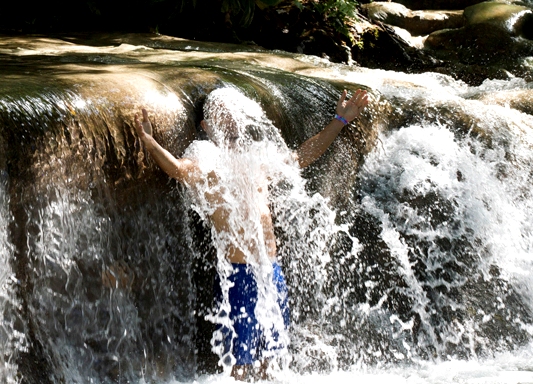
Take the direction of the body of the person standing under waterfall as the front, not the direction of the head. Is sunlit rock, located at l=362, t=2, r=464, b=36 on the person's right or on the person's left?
on the person's left

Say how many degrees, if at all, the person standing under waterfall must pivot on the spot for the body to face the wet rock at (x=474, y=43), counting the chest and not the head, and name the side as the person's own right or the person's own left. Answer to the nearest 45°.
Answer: approximately 90° to the person's own left

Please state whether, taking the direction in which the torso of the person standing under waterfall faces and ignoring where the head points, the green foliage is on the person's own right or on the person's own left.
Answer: on the person's own left

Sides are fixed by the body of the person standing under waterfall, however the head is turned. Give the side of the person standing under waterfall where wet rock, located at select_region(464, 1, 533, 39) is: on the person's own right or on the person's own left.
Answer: on the person's own left

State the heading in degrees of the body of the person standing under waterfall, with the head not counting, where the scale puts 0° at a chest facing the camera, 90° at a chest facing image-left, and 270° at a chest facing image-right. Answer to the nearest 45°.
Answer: approximately 315°

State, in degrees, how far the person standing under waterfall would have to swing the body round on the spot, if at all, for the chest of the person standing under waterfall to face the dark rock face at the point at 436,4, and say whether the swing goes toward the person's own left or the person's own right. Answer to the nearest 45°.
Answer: approximately 135° to the person's own left
